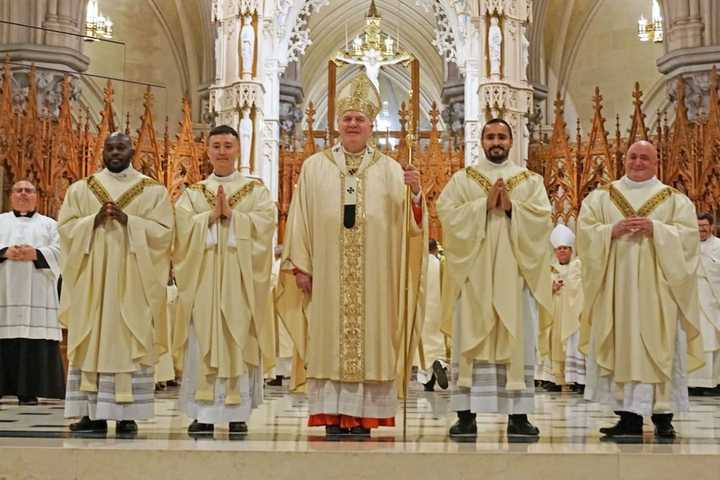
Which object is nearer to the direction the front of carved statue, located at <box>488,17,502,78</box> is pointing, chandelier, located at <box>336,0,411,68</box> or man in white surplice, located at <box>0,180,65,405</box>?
the man in white surplice

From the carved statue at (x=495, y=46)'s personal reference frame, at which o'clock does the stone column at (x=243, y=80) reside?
The stone column is roughly at 3 o'clock from the carved statue.

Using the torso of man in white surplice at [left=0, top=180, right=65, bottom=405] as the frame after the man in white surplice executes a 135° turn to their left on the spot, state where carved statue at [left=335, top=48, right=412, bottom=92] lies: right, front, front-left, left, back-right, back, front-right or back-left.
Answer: front

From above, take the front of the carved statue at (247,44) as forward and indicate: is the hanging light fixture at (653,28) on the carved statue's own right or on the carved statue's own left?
on the carved statue's own left

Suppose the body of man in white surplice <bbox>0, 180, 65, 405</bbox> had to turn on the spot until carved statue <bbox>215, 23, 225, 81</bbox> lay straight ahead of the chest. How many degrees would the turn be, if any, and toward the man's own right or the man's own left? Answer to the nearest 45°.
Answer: approximately 180°

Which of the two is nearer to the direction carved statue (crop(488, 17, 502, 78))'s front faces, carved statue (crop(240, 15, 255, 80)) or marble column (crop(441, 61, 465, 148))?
the carved statue

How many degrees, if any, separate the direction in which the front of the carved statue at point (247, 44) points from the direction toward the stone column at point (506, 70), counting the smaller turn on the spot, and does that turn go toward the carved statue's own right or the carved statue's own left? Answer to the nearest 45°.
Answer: approximately 90° to the carved statue's own left

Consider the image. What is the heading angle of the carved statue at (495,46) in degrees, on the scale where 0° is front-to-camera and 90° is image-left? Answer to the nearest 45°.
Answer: approximately 0°

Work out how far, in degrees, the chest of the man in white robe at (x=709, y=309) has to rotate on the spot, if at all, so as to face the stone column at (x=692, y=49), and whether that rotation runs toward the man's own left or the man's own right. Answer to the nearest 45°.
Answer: approximately 135° to the man's own right

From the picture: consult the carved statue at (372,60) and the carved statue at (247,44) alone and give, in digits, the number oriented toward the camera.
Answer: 2
